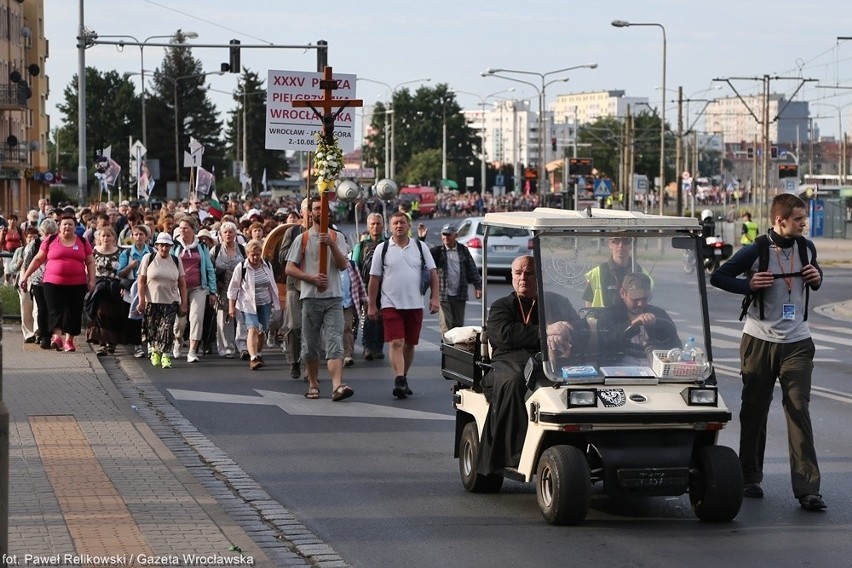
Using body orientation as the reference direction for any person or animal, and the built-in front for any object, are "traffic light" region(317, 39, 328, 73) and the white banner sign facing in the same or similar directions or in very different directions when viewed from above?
very different directions

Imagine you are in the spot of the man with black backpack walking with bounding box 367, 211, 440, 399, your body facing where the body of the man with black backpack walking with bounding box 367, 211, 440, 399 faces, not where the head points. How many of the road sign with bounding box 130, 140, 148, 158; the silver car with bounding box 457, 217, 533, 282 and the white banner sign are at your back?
3

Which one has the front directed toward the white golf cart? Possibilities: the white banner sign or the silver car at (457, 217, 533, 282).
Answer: the white banner sign

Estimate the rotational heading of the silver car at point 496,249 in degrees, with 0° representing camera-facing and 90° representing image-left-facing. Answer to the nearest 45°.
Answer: approximately 135°

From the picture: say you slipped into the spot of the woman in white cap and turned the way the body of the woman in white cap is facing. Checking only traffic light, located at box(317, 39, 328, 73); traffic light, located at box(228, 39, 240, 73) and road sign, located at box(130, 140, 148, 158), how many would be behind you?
3

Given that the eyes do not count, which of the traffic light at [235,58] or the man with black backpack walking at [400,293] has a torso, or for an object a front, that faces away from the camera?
the traffic light

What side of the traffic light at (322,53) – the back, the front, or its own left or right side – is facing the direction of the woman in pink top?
back

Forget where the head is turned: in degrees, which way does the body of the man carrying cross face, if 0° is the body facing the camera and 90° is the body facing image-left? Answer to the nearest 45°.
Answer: approximately 0°
